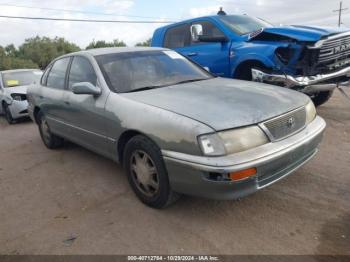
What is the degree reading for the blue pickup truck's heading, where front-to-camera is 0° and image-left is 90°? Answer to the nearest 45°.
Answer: approximately 315°

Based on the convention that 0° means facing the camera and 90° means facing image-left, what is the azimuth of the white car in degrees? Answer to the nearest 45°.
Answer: approximately 315°

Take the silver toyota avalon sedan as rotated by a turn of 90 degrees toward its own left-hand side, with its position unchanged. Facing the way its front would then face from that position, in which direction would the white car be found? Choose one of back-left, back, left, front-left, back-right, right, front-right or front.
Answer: left

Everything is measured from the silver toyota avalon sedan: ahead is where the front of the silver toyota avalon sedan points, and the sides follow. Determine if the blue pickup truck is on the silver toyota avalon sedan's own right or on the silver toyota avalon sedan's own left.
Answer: on the silver toyota avalon sedan's own left

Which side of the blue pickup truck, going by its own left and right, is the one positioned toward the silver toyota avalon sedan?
right
